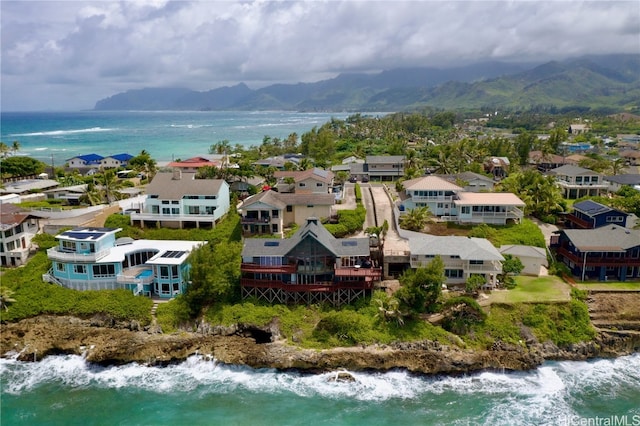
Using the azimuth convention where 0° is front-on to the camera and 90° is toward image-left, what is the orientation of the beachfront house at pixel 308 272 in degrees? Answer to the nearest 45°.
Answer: approximately 0°

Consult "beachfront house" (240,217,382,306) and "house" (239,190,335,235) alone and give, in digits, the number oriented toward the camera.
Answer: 2

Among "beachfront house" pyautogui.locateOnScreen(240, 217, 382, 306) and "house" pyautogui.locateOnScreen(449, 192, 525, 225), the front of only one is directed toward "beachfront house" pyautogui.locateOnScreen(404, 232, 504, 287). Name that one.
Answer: the house

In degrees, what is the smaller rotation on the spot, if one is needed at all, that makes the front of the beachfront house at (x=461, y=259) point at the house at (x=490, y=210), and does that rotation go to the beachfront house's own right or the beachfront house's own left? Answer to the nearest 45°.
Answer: approximately 180°

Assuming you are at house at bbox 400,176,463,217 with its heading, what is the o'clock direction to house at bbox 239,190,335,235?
house at bbox 239,190,335,235 is roughly at 2 o'clock from house at bbox 400,176,463,217.

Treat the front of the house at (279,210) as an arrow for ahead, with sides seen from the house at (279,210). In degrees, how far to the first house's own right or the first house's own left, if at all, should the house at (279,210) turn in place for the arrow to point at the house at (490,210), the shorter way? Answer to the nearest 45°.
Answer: approximately 90° to the first house's own left

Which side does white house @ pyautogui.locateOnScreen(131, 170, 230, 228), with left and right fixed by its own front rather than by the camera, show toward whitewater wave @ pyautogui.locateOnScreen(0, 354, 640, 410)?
front

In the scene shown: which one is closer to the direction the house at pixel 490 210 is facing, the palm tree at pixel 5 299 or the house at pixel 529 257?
the house

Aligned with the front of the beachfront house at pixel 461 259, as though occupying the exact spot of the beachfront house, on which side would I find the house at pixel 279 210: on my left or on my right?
on my right

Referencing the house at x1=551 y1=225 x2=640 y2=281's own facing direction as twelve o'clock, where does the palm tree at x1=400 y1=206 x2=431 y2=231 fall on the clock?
The palm tree is roughly at 3 o'clock from the house.

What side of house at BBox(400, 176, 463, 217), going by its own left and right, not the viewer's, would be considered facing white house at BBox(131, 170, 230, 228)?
right
